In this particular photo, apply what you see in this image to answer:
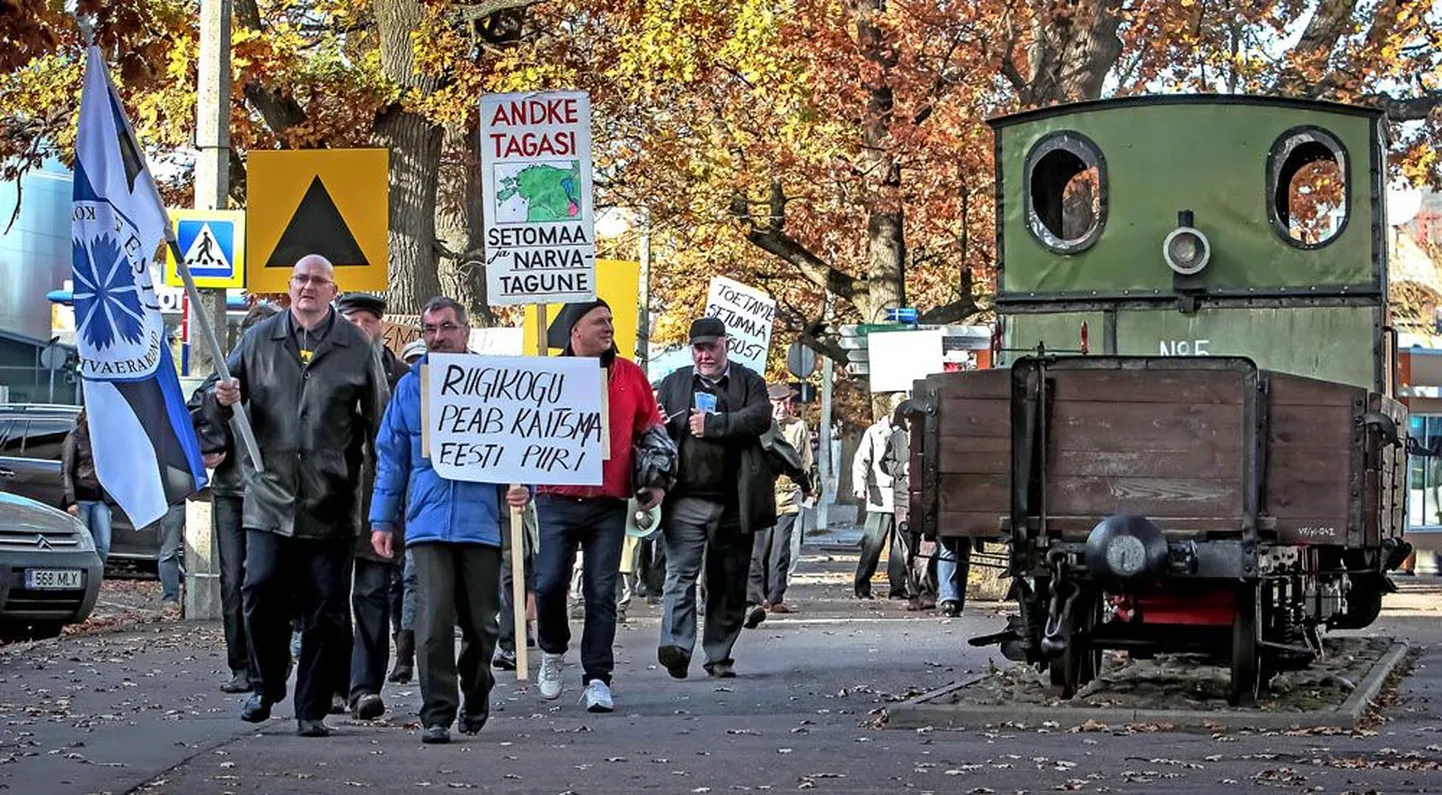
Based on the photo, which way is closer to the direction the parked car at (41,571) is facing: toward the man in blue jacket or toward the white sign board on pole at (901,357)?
the man in blue jacket

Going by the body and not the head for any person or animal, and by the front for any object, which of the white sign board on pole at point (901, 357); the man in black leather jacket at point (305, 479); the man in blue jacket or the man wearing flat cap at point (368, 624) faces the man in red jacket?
the white sign board on pole

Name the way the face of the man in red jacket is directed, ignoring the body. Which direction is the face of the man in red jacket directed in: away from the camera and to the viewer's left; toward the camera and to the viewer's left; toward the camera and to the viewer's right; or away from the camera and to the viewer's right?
toward the camera and to the viewer's right

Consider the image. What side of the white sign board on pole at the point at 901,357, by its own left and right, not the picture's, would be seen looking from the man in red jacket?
front

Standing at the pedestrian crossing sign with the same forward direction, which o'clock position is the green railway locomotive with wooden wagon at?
The green railway locomotive with wooden wagon is roughly at 11 o'clock from the pedestrian crossing sign.

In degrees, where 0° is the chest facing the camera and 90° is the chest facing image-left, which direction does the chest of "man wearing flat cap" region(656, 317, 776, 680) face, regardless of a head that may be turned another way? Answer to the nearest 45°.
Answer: approximately 0°

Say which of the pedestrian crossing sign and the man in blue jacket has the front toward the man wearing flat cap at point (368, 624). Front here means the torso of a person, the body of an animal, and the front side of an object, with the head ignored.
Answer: the pedestrian crossing sign

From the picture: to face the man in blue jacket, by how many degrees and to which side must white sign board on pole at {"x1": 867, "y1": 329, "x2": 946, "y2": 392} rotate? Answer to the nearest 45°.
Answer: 0° — it already faces them
